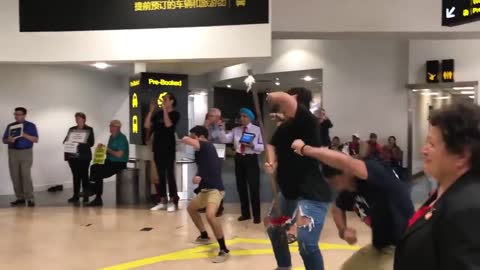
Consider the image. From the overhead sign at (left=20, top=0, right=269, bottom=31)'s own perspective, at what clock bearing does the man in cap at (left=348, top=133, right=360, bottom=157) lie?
The man in cap is roughly at 8 o'clock from the overhead sign.

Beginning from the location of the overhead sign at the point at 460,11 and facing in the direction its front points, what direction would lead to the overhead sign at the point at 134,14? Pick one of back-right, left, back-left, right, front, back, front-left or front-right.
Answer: front-right

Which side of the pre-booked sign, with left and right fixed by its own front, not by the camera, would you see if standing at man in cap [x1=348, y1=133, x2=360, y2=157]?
left

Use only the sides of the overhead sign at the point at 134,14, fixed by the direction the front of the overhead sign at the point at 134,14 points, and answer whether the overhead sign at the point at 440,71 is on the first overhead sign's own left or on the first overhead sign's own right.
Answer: on the first overhead sign's own left

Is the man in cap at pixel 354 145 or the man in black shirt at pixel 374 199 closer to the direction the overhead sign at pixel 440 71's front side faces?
the man in black shirt

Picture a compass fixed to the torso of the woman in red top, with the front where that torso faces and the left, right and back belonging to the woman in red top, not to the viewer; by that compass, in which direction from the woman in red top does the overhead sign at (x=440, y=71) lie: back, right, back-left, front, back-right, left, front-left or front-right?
right

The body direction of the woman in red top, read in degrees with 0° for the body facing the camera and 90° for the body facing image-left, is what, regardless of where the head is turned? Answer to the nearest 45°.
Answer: approximately 90°

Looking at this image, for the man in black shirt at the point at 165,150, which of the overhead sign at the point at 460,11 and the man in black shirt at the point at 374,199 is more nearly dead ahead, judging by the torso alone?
the man in black shirt

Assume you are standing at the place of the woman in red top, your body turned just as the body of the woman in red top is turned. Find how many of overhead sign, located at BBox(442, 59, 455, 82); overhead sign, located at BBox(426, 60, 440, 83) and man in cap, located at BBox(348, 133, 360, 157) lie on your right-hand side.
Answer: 3

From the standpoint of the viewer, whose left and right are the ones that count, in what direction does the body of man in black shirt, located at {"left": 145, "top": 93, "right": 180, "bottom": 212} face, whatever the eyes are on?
facing the viewer and to the left of the viewer

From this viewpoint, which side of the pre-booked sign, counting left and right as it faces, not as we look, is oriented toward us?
front

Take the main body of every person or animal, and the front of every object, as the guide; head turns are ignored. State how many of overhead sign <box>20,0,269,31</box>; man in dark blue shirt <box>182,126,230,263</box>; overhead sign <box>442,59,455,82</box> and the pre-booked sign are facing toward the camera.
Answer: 3

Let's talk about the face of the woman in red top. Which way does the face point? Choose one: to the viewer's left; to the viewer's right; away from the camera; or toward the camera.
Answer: to the viewer's left
